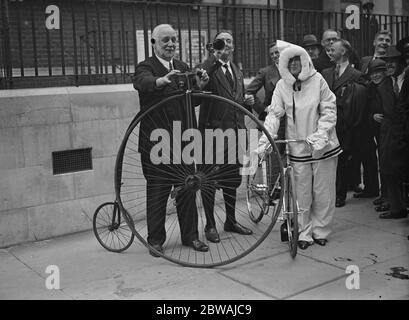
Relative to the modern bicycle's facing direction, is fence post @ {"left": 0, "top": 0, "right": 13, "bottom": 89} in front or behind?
behind

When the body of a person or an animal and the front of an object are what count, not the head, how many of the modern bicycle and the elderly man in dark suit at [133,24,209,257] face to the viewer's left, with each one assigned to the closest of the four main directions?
0

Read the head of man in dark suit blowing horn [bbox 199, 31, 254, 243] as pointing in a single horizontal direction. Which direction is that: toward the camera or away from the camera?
toward the camera

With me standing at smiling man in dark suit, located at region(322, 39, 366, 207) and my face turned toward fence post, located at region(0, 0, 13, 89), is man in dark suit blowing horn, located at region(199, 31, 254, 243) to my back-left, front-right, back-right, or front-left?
front-left

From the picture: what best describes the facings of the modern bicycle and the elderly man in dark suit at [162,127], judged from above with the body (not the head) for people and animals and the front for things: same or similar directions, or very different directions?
same or similar directions

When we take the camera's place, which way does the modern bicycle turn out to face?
facing the viewer and to the right of the viewer

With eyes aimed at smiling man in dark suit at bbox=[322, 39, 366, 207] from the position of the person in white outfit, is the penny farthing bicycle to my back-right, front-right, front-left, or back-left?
back-left

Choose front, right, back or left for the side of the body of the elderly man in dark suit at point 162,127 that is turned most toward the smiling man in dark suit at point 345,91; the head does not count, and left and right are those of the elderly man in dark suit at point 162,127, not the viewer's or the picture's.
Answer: left

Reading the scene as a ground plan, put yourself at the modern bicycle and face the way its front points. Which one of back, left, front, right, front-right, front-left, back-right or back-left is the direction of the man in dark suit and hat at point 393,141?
left

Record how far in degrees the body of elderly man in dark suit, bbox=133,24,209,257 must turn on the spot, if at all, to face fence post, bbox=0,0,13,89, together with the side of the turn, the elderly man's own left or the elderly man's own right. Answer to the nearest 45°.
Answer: approximately 90° to the elderly man's own right

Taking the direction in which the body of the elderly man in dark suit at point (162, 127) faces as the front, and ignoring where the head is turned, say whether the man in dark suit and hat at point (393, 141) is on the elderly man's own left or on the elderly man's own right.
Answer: on the elderly man's own left

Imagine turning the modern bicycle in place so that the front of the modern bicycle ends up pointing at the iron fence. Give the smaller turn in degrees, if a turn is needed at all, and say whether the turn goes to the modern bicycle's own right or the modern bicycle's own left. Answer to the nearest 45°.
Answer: approximately 180°

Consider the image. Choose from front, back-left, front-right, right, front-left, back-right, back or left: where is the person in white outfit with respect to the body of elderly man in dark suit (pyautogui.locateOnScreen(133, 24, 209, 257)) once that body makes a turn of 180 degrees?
back-right
